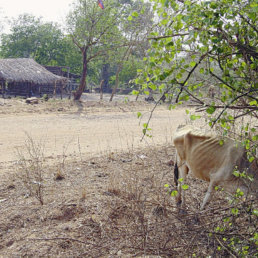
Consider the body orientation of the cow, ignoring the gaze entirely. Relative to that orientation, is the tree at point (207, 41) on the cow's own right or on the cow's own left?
on the cow's own right

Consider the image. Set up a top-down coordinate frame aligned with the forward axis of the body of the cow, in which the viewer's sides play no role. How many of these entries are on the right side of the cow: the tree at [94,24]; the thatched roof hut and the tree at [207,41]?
1

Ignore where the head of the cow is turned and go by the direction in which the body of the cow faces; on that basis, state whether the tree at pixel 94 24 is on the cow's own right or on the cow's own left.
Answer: on the cow's own left

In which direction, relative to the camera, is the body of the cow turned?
to the viewer's right

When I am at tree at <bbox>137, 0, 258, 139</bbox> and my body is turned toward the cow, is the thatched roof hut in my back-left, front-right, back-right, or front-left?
front-left

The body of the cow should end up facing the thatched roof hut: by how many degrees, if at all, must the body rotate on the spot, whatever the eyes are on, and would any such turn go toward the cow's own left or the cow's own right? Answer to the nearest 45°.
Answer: approximately 135° to the cow's own left

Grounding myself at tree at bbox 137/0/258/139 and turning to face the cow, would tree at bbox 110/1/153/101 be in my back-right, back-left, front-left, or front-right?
front-left
